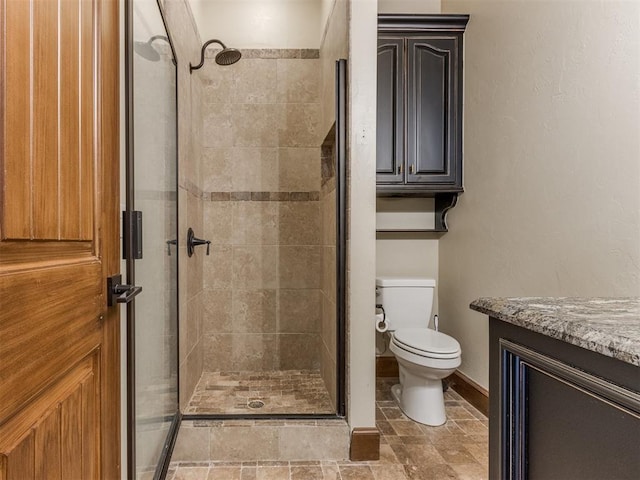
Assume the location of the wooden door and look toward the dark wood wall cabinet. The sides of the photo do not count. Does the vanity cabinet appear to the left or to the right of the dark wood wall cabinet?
right

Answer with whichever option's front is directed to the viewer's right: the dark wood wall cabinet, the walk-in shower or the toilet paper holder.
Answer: the toilet paper holder

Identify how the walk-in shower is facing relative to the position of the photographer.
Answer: facing the viewer

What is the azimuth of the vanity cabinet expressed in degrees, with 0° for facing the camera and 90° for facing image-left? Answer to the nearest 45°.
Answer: approximately 45°

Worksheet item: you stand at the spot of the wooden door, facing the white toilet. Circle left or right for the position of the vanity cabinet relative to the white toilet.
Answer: right

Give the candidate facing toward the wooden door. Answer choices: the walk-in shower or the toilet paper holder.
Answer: the walk-in shower

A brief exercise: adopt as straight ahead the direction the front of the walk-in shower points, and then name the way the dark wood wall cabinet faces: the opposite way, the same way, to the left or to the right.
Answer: the same way

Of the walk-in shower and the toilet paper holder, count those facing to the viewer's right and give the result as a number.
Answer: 1

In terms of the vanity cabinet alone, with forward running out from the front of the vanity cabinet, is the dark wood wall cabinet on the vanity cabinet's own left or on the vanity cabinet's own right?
on the vanity cabinet's own right

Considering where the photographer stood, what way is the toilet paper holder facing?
facing to the right of the viewer

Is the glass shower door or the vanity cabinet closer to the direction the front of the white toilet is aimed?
the vanity cabinet
